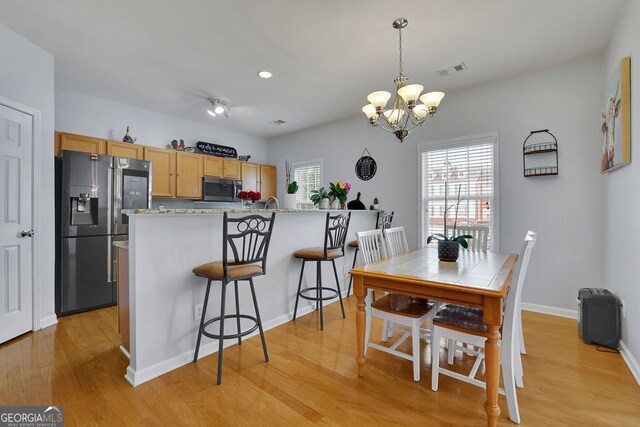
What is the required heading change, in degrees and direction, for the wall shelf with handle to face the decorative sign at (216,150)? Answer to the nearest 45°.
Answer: approximately 90° to its right

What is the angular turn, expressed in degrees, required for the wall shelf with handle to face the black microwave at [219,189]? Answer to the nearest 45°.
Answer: approximately 90° to its right

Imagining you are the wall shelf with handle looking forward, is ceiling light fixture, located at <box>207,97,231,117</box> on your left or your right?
on your right

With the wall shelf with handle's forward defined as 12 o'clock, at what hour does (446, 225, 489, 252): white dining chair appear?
The white dining chair is roughly at 1 o'clock from the wall shelf with handle.

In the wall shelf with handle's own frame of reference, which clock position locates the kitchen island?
The kitchen island is roughly at 1 o'clock from the wall shelf with handle.

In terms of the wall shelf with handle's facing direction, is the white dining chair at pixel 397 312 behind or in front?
in front

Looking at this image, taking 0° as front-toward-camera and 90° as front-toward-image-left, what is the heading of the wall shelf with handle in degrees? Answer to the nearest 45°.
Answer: approximately 0°

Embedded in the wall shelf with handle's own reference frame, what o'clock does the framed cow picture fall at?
The framed cow picture is roughly at 11 o'clock from the wall shelf with handle.

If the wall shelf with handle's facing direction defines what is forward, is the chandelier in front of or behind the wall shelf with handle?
in front

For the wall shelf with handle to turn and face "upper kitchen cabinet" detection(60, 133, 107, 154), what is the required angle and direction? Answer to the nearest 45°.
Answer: approximately 45° to its right
